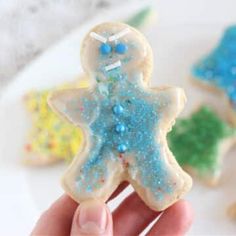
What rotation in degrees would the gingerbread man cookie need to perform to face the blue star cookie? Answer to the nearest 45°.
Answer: approximately 135° to its left

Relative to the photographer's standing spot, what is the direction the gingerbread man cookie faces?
facing the viewer

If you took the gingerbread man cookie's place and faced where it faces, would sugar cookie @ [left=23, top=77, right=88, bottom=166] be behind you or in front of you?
behind

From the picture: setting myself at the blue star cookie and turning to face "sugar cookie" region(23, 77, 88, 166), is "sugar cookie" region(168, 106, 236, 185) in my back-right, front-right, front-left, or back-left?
front-left

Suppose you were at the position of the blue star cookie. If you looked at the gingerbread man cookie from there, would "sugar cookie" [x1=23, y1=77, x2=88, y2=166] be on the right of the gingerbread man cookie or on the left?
right
